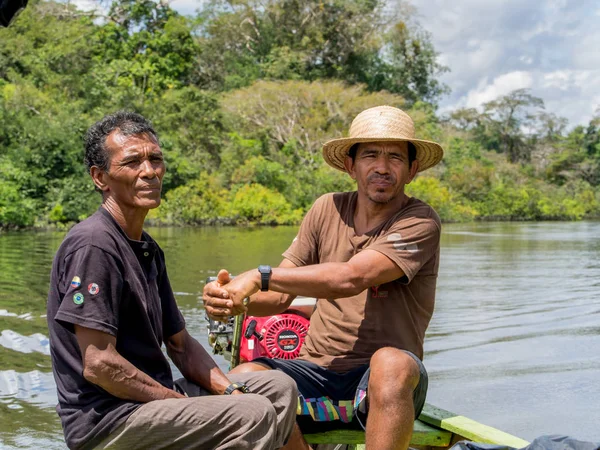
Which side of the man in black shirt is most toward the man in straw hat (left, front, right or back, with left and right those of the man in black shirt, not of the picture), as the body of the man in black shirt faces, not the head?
left

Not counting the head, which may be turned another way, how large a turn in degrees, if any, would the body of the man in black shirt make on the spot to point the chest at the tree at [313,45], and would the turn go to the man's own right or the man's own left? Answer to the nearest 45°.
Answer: approximately 135° to the man's own left

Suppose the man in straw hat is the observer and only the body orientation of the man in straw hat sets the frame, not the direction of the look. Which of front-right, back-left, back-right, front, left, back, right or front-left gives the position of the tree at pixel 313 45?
back-right

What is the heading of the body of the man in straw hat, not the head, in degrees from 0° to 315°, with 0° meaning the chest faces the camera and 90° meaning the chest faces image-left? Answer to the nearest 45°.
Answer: approximately 45°

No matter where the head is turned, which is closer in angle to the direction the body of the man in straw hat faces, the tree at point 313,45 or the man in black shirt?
the man in black shirt

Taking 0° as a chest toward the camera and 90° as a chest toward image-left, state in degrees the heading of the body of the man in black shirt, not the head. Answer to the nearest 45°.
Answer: approximately 315°

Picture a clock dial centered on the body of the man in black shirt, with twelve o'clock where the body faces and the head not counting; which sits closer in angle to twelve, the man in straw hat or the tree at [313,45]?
the man in straw hat

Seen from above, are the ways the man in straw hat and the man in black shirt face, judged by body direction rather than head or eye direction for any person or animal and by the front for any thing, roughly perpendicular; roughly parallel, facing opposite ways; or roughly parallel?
roughly perpendicular

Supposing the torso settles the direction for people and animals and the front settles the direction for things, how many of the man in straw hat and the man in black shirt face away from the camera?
0

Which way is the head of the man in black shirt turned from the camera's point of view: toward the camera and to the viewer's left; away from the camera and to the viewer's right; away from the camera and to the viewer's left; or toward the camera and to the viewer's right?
toward the camera and to the viewer's right
